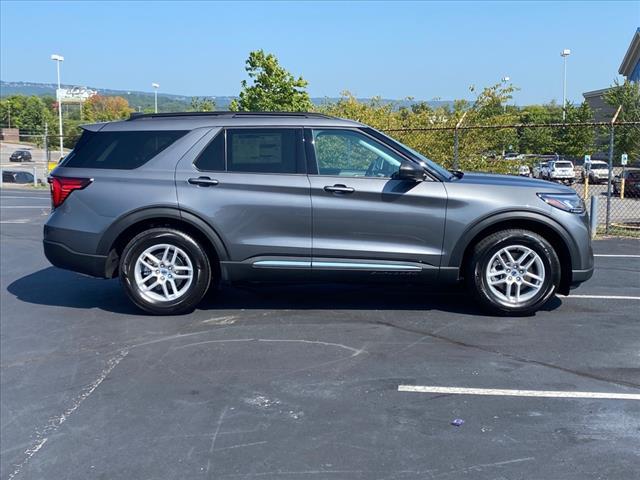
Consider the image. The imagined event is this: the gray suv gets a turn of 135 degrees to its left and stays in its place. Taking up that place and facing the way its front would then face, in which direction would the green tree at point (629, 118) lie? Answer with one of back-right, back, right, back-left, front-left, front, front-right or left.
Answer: right

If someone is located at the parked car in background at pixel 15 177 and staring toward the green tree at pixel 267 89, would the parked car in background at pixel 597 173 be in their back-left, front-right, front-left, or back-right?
front-left

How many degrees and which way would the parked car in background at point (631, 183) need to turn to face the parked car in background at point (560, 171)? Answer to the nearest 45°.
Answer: approximately 135° to its right

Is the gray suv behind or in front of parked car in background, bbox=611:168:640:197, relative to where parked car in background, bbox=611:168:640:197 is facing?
in front

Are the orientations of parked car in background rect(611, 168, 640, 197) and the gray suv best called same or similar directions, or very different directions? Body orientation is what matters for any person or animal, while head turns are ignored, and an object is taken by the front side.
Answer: very different directions

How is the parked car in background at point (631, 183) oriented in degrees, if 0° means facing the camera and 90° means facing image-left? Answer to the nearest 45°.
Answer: approximately 45°

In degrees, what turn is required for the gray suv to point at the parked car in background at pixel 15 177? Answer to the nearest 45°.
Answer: approximately 135° to its left

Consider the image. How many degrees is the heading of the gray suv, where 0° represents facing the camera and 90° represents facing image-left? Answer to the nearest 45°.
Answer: approximately 270°

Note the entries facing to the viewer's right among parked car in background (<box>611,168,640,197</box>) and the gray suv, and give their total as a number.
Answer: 1

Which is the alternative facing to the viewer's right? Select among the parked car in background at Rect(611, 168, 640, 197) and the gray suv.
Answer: the gray suv

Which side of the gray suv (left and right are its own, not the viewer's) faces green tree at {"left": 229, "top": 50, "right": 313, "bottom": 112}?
left
